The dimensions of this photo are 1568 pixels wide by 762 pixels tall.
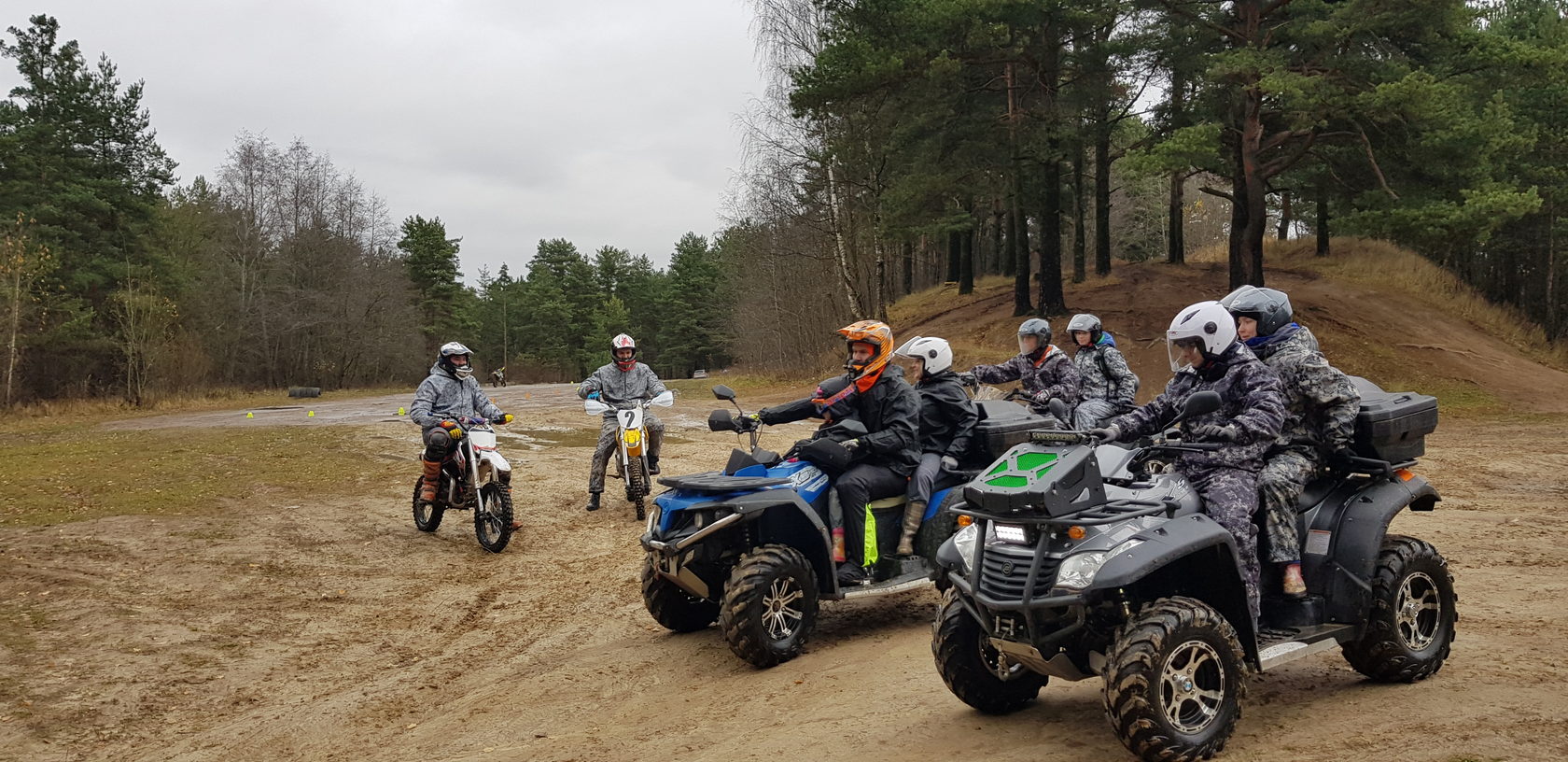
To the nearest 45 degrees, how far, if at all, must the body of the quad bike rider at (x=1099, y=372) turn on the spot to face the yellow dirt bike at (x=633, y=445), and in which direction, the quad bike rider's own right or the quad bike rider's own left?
approximately 45° to the quad bike rider's own right

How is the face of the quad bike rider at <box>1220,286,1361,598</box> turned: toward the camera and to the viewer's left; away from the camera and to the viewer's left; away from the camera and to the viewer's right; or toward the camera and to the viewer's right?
toward the camera and to the viewer's left

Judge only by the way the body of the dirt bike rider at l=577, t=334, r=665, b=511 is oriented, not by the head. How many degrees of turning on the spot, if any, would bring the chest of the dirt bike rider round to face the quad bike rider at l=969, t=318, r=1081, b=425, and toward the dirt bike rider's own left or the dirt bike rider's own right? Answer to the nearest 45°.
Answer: approximately 45° to the dirt bike rider's own left

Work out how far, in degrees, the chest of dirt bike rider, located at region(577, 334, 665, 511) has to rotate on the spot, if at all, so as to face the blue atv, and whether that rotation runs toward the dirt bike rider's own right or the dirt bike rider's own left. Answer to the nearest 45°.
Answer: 0° — they already face it

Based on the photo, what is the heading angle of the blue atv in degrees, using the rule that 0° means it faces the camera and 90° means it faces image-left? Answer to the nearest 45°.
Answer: approximately 45°

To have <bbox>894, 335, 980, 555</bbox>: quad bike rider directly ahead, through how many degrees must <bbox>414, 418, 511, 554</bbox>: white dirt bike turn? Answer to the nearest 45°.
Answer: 0° — it already faces them

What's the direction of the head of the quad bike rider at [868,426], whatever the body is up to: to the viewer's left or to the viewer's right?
to the viewer's left

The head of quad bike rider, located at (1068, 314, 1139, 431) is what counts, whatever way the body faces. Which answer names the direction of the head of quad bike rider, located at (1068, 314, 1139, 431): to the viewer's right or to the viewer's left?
to the viewer's left

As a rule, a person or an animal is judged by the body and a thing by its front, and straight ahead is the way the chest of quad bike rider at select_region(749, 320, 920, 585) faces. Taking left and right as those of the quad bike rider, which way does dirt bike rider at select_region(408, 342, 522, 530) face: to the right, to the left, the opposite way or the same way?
to the left

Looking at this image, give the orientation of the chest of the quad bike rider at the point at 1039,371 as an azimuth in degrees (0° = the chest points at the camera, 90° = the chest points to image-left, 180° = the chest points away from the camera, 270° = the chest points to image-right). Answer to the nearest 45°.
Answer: approximately 45°

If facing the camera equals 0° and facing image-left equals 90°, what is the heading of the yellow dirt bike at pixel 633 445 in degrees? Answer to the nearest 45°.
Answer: approximately 0°

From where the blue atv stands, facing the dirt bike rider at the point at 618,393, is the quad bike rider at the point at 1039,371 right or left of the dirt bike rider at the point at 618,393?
right
